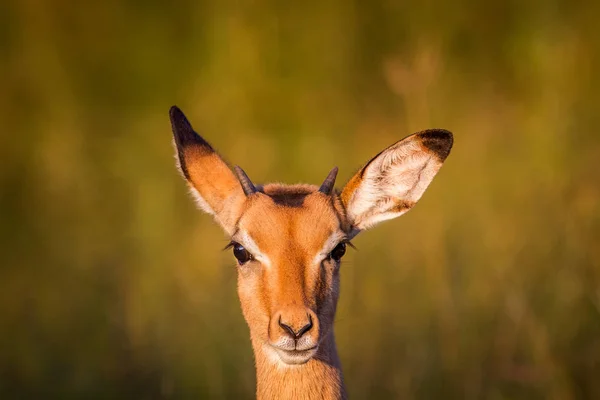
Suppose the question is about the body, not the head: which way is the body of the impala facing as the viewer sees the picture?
toward the camera
